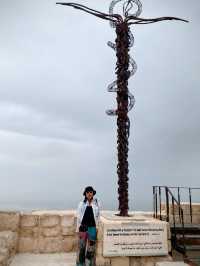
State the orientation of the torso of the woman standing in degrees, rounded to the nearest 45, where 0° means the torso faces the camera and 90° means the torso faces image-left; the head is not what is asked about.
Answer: approximately 0°

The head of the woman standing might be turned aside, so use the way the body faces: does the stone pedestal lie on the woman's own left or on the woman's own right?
on the woman's own left
